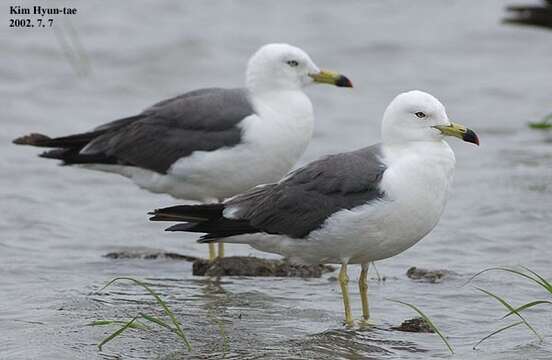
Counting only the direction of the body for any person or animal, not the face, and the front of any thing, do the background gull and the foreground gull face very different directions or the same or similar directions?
same or similar directions

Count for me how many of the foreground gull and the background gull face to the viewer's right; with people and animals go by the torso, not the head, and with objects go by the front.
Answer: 2

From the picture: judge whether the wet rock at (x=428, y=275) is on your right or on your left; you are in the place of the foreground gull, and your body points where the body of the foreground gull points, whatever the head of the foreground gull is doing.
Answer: on your left

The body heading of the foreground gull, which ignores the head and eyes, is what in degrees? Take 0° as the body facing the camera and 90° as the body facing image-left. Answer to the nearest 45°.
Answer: approximately 270°

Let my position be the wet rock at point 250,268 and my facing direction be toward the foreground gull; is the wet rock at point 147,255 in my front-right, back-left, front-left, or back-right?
back-right

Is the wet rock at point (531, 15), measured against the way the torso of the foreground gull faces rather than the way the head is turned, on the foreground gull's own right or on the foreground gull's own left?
on the foreground gull's own left

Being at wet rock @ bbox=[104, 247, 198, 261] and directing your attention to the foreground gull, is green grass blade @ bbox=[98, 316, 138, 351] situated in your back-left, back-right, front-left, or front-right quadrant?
front-right

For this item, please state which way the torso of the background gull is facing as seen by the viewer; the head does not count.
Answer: to the viewer's right
